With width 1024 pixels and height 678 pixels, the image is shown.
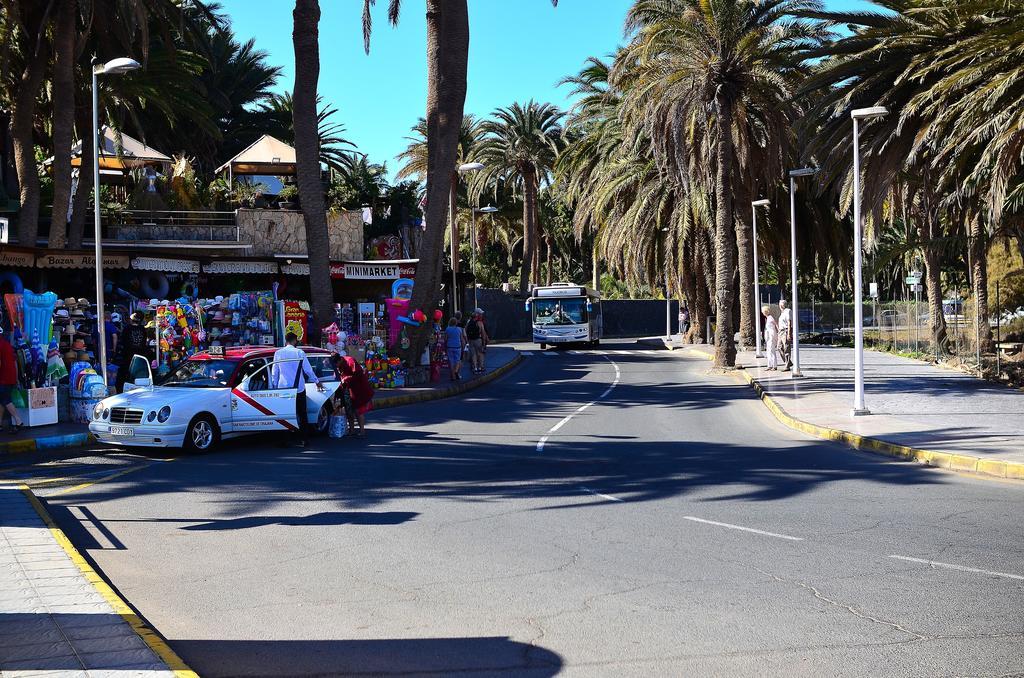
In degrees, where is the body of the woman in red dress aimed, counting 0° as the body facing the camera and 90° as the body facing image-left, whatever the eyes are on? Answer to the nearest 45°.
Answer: approximately 90°

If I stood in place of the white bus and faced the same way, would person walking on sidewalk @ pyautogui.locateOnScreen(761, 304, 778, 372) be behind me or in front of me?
in front

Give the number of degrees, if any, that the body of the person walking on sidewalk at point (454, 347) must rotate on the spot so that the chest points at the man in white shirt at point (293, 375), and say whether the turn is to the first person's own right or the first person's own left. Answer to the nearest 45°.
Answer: approximately 180°

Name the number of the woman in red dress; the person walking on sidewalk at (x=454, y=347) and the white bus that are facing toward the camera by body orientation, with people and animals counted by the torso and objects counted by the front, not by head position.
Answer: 1

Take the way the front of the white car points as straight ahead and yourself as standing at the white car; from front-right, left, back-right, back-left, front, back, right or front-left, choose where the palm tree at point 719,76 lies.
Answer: back

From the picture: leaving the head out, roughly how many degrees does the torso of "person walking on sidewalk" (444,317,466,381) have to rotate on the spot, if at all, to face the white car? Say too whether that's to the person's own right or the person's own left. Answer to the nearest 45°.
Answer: approximately 180°

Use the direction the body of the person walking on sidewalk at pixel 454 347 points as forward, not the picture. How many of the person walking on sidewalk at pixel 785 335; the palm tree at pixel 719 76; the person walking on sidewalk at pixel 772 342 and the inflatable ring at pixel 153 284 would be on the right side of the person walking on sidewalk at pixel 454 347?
3

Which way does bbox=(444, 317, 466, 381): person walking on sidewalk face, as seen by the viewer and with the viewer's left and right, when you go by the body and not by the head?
facing away from the viewer

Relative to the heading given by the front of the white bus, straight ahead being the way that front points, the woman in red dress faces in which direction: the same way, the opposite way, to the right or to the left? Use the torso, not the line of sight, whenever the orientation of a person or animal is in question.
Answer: to the right

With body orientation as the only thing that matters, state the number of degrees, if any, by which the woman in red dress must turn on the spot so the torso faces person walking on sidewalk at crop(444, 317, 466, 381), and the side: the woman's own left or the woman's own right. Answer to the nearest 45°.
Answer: approximately 90° to the woman's own right

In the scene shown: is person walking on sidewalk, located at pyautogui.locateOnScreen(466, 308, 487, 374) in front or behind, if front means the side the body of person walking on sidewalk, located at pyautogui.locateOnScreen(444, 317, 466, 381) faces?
in front

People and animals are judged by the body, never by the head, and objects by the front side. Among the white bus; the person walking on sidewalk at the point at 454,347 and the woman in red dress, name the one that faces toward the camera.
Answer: the white bus

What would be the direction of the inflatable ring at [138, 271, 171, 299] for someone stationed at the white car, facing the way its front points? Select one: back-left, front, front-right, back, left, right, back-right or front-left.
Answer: back-right

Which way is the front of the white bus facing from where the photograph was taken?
facing the viewer

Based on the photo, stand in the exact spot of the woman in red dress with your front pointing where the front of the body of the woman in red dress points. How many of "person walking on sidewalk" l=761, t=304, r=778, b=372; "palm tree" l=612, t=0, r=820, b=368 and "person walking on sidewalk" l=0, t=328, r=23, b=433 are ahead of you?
1

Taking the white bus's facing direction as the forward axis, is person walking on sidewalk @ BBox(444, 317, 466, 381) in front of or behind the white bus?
in front
